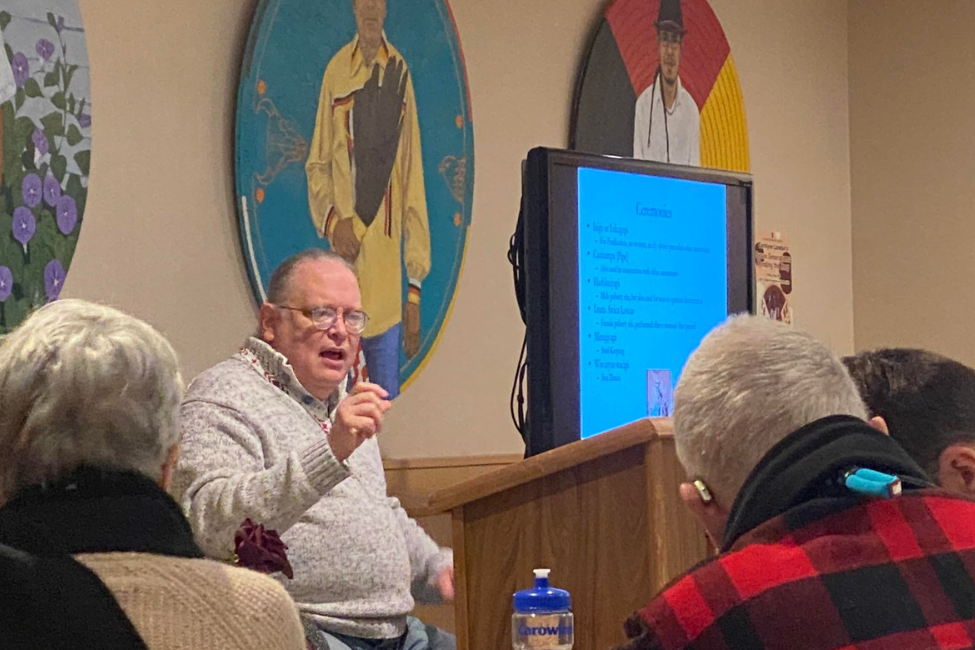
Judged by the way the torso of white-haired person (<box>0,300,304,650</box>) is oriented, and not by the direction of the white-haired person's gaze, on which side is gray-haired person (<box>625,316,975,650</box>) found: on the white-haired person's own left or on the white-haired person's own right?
on the white-haired person's own right

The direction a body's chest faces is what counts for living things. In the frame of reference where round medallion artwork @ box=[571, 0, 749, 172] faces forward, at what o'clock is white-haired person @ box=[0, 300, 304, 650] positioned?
The white-haired person is roughly at 2 o'clock from the round medallion artwork.

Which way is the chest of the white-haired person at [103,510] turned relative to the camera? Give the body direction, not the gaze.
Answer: away from the camera

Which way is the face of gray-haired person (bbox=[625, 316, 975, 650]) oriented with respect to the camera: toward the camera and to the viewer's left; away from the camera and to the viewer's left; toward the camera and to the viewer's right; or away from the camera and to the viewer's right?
away from the camera and to the viewer's left

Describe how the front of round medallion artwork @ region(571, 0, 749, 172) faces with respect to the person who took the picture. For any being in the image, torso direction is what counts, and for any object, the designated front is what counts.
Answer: facing the viewer and to the right of the viewer

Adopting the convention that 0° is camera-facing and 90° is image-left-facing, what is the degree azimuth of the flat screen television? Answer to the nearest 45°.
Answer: approximately 315°

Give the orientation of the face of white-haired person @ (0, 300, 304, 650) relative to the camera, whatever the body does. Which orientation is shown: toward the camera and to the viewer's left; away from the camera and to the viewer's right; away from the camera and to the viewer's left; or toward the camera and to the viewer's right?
away from the camera and to the viewer's right

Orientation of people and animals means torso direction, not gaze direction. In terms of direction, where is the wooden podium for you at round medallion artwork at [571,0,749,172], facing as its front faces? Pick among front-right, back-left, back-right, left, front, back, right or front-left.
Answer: front-right

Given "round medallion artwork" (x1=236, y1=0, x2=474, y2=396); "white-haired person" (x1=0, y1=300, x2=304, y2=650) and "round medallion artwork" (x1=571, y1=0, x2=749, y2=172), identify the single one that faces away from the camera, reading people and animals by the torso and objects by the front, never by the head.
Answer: the white-haired person

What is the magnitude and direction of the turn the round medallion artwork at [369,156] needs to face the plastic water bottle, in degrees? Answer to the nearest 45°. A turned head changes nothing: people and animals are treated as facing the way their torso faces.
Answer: approximately 45° to its right

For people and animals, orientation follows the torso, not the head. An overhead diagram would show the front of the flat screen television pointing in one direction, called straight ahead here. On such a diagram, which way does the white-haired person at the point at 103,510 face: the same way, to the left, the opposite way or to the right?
the opposite way

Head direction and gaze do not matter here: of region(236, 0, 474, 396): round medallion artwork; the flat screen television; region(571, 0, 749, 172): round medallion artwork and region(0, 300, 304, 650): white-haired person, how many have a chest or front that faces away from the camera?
1
